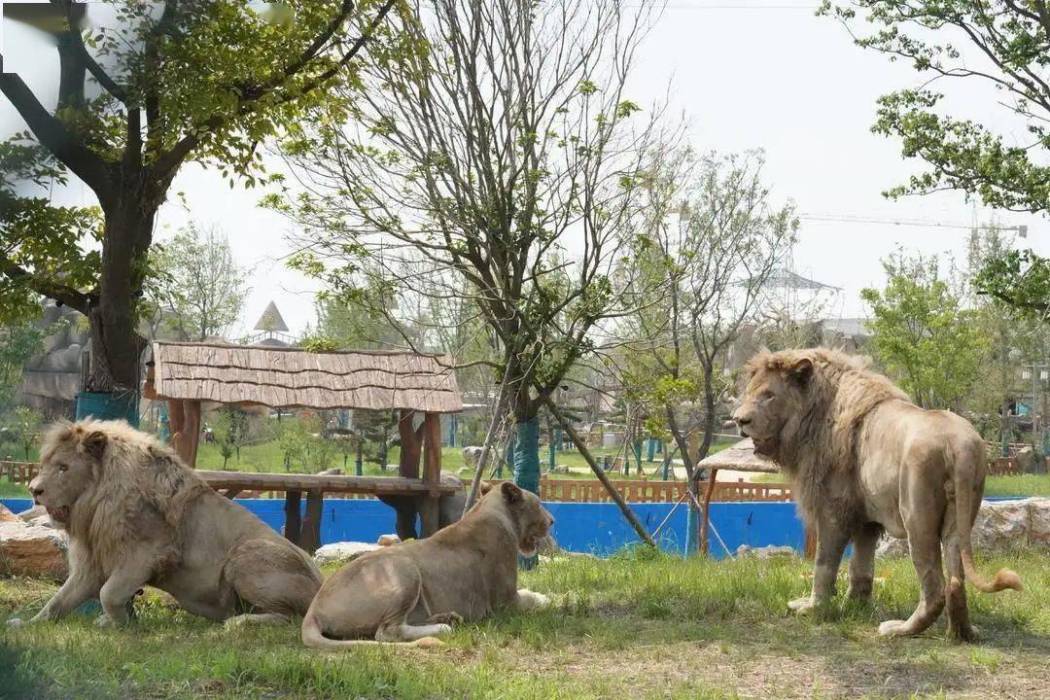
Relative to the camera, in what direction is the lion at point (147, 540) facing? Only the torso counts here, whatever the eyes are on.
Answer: to the viewer's left

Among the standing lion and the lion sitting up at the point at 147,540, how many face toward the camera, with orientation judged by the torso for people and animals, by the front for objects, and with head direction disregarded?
0

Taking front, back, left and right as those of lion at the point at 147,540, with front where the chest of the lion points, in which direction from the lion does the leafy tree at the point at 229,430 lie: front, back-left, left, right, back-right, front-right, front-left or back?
right

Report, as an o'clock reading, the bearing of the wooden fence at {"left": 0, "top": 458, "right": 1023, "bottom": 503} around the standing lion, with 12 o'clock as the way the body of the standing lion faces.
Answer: The wooden fence is roughly at 1 o'clock from the standing lion.

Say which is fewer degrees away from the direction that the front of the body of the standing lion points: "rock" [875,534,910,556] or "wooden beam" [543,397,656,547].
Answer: the wooden beam

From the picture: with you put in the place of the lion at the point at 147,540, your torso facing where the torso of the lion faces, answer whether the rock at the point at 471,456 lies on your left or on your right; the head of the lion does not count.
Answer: on your right

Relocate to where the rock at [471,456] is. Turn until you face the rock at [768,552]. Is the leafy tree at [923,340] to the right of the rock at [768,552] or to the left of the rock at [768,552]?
left

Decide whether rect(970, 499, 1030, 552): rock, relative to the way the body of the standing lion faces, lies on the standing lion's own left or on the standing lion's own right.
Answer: on the standing lion's own right

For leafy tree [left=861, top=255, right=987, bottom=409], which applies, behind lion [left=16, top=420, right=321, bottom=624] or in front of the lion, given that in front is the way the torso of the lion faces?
behind

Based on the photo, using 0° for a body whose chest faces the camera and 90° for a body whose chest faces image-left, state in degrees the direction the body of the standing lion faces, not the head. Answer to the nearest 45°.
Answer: approximately 135°

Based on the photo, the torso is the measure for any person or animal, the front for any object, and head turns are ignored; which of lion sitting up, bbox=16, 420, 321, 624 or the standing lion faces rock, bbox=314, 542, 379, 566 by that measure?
the standing lion

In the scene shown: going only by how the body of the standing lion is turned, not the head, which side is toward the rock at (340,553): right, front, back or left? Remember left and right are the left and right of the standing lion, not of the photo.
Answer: front
